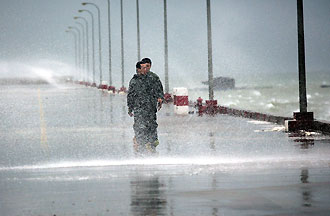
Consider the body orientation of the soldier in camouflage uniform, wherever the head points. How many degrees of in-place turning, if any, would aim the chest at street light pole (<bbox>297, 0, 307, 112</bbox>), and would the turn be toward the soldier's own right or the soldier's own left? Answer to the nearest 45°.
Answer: approximately 135° to the soldier's own left

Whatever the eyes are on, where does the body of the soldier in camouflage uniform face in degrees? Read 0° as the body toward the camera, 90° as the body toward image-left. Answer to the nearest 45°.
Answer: approximately 0°

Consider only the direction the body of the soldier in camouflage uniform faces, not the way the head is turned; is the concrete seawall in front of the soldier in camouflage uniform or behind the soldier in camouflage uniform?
behind
